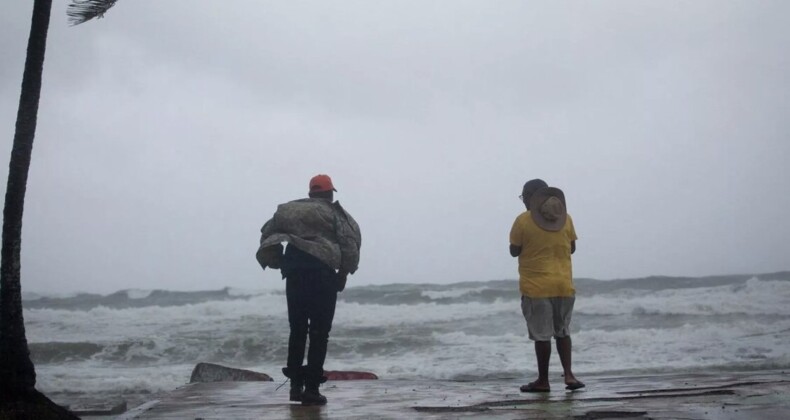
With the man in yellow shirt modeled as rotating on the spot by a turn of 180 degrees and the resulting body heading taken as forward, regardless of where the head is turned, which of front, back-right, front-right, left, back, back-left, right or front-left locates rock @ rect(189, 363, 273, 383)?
back-right

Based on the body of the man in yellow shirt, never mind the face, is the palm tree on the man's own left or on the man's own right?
on the man's own left

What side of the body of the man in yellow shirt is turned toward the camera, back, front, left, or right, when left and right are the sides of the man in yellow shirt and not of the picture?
back

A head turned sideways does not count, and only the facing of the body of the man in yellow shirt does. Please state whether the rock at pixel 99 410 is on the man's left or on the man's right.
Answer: on the man's left

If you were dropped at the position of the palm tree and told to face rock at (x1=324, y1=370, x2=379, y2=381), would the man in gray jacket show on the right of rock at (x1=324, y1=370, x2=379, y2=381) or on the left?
right

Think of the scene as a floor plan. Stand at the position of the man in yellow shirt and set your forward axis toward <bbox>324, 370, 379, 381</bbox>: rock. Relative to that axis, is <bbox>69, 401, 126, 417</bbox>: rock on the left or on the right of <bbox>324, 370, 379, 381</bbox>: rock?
left

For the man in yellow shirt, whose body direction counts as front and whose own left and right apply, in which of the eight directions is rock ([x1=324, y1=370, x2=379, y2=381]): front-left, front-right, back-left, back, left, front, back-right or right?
front-left

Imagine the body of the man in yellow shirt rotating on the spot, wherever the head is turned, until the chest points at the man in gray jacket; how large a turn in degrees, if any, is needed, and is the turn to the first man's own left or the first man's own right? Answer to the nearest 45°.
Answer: approximately 135° to the first man's own left
